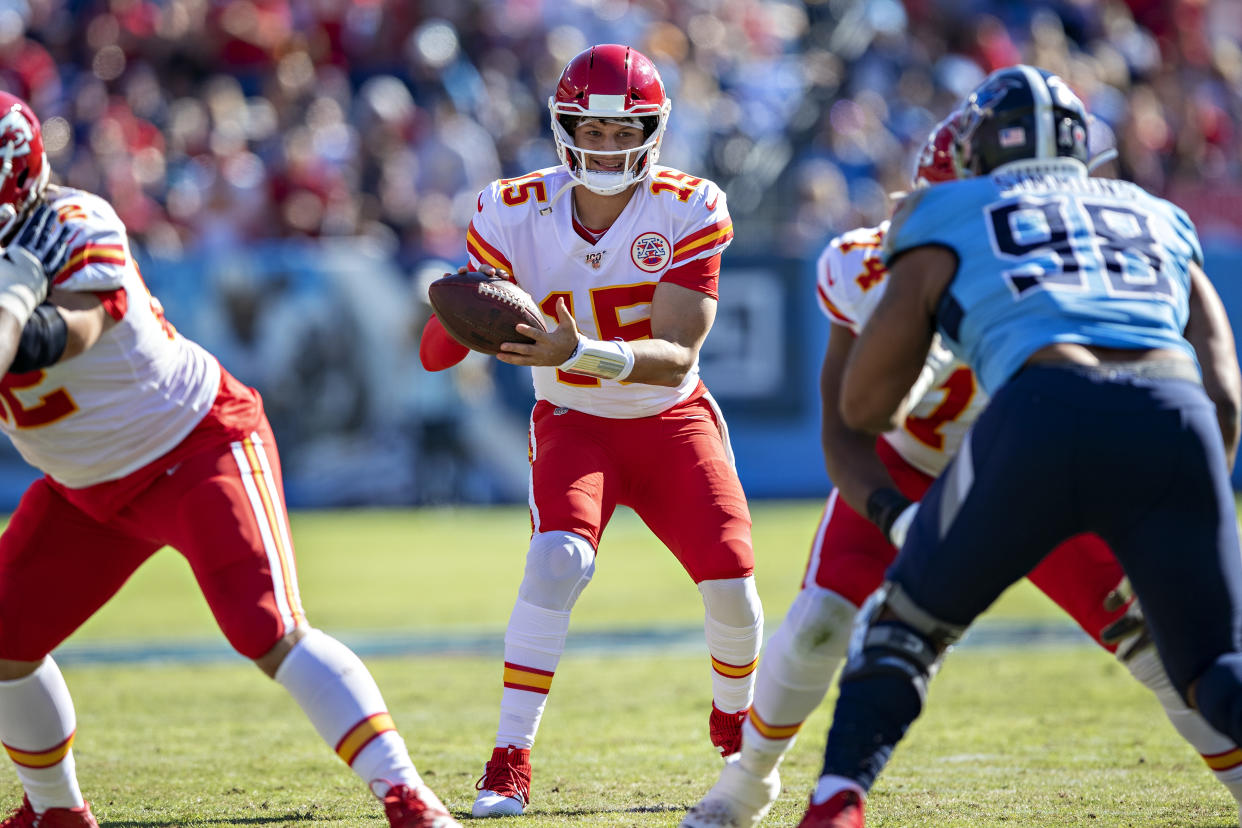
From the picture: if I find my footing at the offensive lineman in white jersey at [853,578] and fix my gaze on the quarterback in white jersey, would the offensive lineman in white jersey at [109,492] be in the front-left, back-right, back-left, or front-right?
front-left

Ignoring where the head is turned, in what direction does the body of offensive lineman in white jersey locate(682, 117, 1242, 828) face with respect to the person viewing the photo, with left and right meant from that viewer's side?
facing the viewer

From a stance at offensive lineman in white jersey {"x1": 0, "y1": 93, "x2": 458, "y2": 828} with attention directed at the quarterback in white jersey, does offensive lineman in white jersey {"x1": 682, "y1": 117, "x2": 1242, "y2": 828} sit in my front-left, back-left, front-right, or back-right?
front-right

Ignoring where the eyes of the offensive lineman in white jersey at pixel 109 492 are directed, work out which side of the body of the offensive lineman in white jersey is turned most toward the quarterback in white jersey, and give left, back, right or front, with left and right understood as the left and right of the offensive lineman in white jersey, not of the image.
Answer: back

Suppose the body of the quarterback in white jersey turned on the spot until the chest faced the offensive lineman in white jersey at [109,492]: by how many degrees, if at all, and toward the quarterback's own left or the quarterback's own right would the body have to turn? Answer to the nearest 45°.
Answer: approximately 45° to the quarterback's own right

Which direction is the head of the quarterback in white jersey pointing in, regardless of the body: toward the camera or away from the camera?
toward the camera

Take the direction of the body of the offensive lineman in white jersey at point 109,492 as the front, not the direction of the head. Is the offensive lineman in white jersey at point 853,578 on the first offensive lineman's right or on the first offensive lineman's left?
on the first offensive lineman's left

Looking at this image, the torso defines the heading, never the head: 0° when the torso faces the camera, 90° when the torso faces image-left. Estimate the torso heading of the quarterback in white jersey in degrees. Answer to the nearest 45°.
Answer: approximately 0°

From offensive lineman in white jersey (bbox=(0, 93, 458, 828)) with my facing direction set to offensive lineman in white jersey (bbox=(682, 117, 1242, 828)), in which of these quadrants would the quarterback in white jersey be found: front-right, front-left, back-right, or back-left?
front-left

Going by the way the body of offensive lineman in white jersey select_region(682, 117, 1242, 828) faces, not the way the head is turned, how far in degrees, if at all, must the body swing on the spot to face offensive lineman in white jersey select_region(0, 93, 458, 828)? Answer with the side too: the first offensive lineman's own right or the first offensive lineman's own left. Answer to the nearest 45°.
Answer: approximately 90° to the first offensive lineman's own right

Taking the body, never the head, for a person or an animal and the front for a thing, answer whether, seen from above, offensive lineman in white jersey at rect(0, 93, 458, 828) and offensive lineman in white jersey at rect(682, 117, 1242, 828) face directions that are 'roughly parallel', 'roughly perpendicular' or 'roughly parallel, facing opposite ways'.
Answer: roughly parallel

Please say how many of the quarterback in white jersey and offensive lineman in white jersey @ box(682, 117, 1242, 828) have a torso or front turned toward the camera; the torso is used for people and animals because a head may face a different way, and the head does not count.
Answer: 2

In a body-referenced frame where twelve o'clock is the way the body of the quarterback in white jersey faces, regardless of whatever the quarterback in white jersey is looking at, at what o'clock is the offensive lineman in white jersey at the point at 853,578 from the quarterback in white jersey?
The offensive lineman in white jersey is roughly at 11 o'clock from the quarterback in white jersey.

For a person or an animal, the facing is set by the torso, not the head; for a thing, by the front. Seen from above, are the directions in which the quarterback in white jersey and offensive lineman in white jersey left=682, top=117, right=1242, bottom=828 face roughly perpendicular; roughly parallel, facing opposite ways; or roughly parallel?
roughly parallel
